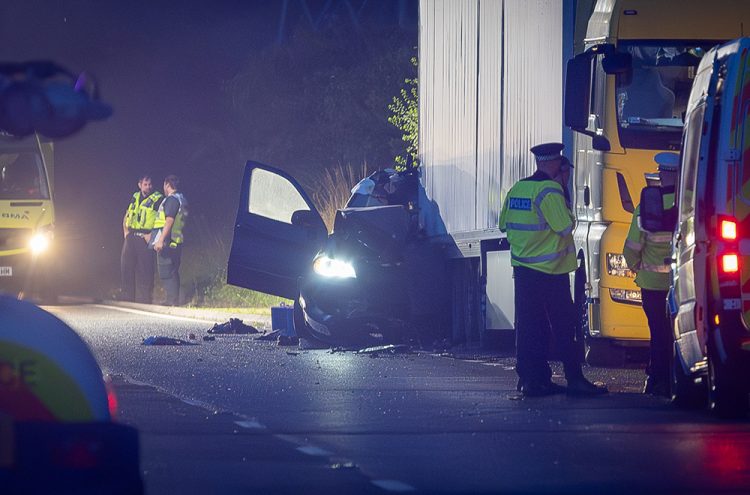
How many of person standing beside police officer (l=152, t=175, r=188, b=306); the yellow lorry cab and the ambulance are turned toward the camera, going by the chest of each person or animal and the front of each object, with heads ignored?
2

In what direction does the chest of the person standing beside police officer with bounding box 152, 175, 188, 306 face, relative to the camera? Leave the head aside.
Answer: to the viewer's left

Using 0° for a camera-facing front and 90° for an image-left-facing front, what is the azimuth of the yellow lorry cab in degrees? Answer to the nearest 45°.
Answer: approximately 0°

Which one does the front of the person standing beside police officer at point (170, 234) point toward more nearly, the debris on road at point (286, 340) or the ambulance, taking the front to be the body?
the ambulance
